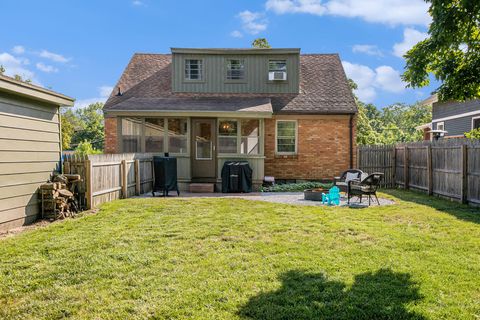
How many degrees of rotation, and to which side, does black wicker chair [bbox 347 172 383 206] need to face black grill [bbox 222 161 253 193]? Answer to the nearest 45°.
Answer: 0° — it already faces it

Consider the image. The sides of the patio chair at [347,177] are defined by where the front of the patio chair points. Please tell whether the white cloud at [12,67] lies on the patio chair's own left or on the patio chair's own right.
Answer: on the patio chair's own right

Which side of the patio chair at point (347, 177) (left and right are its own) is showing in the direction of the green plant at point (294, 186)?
right

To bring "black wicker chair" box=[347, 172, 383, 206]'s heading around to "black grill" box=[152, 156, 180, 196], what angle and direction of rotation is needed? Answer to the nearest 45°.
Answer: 0° — it already faces it

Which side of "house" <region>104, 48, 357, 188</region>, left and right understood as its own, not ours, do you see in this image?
back

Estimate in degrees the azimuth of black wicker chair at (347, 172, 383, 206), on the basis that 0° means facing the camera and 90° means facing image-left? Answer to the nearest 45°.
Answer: approximately 90°
